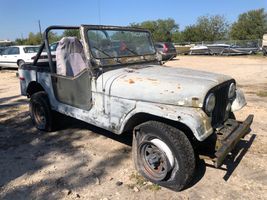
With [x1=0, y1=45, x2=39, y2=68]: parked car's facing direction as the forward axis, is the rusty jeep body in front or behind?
behind

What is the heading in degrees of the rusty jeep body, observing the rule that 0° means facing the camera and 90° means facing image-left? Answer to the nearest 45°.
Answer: approximately 315°

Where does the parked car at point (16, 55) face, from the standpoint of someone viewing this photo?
facing away from the viewer and to the left of the viewer

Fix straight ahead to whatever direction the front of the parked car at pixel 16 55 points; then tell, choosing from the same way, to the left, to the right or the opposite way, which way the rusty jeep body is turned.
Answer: the opposite way

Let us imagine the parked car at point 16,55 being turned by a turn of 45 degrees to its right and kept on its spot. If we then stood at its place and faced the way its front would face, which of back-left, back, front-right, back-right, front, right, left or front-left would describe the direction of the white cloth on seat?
back

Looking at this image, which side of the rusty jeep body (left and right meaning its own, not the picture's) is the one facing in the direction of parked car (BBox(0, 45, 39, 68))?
back
